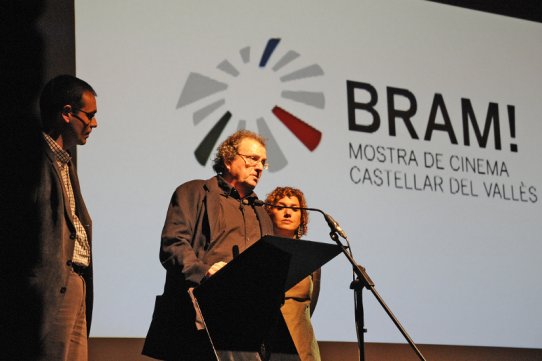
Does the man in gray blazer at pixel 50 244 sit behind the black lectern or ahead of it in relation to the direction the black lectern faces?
behind

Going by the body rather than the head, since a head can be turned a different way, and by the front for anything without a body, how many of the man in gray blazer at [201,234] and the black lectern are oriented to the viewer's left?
0

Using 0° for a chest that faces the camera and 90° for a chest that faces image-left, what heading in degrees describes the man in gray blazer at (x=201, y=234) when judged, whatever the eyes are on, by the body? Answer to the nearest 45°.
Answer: approximately 315°

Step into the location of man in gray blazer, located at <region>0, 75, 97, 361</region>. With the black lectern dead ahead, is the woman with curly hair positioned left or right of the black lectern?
left

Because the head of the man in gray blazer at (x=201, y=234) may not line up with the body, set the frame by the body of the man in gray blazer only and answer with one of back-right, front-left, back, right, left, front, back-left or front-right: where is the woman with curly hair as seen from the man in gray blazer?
left

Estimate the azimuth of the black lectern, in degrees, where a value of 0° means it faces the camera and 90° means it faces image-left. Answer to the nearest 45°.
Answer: approximately 315°

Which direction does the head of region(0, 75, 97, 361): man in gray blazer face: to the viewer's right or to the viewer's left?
to the viewer's right

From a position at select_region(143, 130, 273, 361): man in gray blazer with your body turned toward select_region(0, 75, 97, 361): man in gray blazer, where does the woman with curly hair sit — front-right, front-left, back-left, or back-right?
back-right
